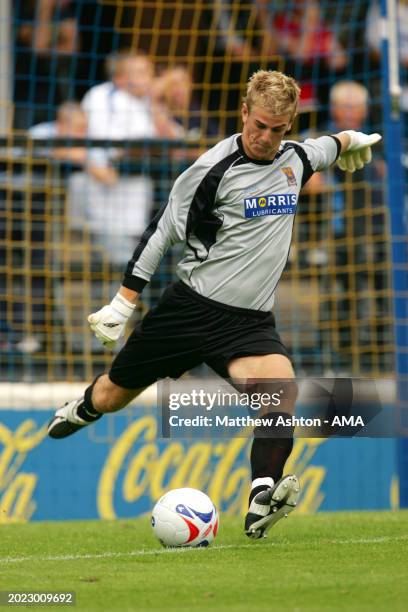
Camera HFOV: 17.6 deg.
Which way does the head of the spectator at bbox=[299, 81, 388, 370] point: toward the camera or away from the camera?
toward the camera

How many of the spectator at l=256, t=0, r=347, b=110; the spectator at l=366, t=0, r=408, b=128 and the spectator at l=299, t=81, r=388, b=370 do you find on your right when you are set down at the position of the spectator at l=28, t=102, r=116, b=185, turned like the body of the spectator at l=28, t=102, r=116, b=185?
0

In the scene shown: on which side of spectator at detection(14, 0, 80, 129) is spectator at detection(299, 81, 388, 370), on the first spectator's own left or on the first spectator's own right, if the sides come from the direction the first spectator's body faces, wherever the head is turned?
on the first spectator's own left

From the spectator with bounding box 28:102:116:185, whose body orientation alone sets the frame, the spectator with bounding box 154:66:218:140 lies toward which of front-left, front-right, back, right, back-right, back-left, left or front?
left

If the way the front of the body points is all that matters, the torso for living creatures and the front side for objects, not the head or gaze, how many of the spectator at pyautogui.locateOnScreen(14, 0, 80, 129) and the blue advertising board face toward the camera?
2

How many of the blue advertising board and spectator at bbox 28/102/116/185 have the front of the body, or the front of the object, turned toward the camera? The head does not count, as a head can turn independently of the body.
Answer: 2

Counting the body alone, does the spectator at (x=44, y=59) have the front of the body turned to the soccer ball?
yes

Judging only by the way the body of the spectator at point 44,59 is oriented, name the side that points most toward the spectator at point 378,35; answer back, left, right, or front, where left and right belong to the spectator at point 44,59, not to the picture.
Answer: left

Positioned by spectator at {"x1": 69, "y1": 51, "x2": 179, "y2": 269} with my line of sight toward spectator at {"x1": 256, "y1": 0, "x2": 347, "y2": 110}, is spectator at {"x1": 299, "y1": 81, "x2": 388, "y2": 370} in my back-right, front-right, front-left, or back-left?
front-right

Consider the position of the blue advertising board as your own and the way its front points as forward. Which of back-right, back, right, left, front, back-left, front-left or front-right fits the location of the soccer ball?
front

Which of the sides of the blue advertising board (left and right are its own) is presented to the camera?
front

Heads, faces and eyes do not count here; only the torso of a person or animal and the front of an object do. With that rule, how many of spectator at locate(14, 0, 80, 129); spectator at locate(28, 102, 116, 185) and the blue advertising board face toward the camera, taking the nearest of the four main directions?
3

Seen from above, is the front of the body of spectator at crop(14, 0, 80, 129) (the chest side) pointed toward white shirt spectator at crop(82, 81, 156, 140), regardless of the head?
no

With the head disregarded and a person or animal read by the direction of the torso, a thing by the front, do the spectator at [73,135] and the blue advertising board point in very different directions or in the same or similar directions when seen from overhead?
same or similar directions

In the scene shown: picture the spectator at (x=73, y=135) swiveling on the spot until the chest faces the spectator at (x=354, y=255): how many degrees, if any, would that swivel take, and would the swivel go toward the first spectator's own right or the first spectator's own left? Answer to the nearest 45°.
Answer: approximately 90° to the first spectator's own left

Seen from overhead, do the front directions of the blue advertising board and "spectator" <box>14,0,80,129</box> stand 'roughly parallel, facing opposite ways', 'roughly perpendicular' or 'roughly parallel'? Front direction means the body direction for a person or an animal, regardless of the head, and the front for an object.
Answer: roughly parallel
